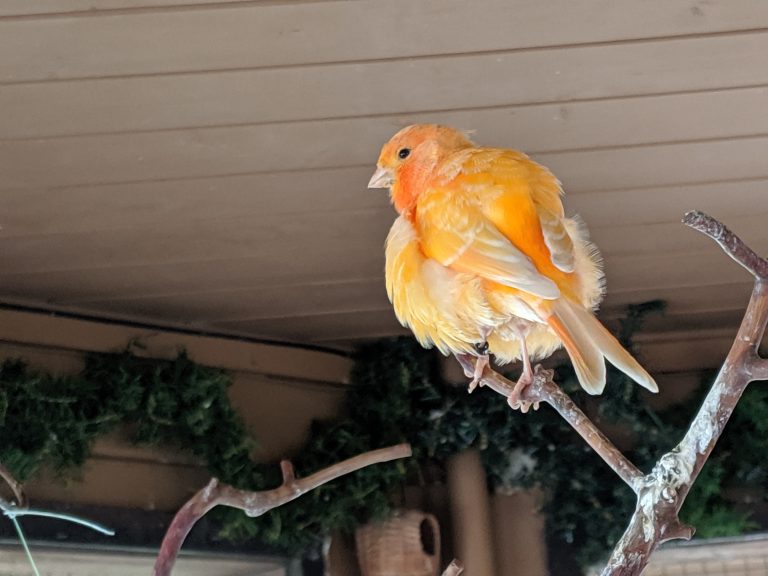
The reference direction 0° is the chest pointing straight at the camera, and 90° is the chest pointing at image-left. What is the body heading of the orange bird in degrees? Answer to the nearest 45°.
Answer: approximately 135°
